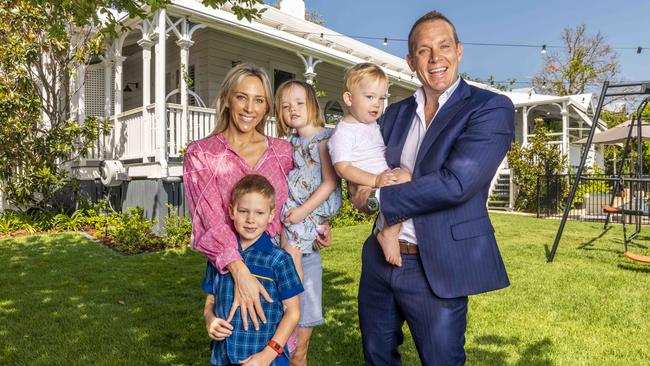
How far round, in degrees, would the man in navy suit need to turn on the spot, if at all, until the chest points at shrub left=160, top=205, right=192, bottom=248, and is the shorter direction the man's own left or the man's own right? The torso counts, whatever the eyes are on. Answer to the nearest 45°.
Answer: approximately 90° to the man's own right

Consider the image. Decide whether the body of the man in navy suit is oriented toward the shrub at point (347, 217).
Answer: no

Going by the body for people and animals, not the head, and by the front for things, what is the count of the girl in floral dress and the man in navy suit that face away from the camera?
0

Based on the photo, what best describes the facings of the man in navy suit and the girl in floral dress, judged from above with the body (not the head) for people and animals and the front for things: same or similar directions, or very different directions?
same or similar directions

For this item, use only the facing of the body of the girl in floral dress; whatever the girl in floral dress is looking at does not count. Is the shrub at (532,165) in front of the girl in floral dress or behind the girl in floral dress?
behind

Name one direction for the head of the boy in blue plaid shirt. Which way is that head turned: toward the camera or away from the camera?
toward the camera

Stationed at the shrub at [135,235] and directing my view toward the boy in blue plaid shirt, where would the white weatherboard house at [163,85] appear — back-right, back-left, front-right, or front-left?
back-left

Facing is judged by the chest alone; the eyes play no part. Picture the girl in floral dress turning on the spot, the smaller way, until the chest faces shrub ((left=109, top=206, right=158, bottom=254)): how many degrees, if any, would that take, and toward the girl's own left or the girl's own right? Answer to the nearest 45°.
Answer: approximately 90° to the girl's own right

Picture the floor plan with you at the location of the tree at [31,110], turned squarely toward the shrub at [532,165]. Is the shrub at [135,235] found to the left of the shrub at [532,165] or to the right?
right

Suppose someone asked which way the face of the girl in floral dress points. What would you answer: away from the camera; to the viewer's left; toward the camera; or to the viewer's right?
toward the camera

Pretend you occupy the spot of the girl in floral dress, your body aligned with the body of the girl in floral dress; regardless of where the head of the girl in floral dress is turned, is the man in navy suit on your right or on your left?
on your left

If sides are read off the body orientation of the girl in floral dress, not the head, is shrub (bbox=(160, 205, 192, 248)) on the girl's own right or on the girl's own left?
on the girl's own right

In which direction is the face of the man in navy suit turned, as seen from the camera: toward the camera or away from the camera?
toward the camera

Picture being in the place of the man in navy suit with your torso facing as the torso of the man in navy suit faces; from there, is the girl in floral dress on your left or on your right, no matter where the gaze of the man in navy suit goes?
on your right

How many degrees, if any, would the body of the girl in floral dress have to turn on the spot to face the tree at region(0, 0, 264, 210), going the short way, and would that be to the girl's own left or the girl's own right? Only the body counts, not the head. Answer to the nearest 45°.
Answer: approximately 90° to the girl's own right

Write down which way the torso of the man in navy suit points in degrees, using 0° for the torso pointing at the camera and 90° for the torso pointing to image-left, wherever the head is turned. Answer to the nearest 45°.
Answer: approximately 45°

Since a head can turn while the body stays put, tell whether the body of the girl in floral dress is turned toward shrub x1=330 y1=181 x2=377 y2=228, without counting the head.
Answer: no

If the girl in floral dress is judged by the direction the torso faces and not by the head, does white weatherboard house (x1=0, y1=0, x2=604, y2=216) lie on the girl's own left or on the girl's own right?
on the girl's own right

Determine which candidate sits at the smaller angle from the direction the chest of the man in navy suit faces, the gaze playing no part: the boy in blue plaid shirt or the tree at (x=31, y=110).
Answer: the boy in blue plaid shirt
